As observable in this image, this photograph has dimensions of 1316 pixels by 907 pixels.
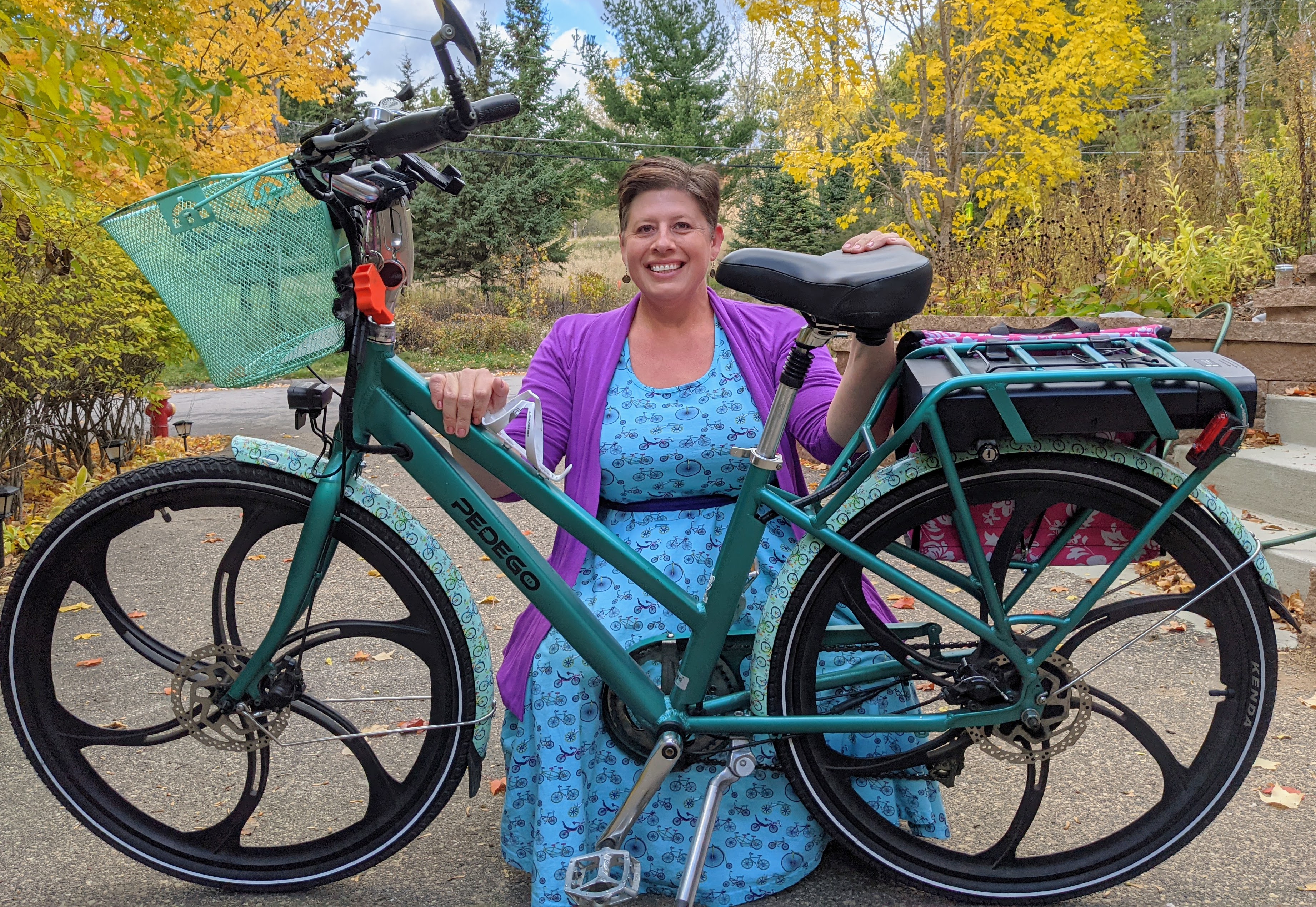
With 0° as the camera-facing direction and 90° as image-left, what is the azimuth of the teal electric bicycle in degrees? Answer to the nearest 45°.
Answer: approximately 90°

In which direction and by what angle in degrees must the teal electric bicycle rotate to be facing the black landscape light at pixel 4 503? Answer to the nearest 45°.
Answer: approximately 45° to its right

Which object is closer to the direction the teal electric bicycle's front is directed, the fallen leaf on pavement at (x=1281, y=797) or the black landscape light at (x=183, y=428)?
the black landscape light

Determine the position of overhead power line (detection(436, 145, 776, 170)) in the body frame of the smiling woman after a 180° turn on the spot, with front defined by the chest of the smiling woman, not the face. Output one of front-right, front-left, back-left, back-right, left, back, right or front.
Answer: front

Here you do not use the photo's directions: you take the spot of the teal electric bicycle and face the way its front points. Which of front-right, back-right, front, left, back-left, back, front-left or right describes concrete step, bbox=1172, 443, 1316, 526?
back-right

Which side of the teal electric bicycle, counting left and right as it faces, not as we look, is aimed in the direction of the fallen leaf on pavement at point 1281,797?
back

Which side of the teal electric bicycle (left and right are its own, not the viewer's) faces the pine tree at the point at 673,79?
right
